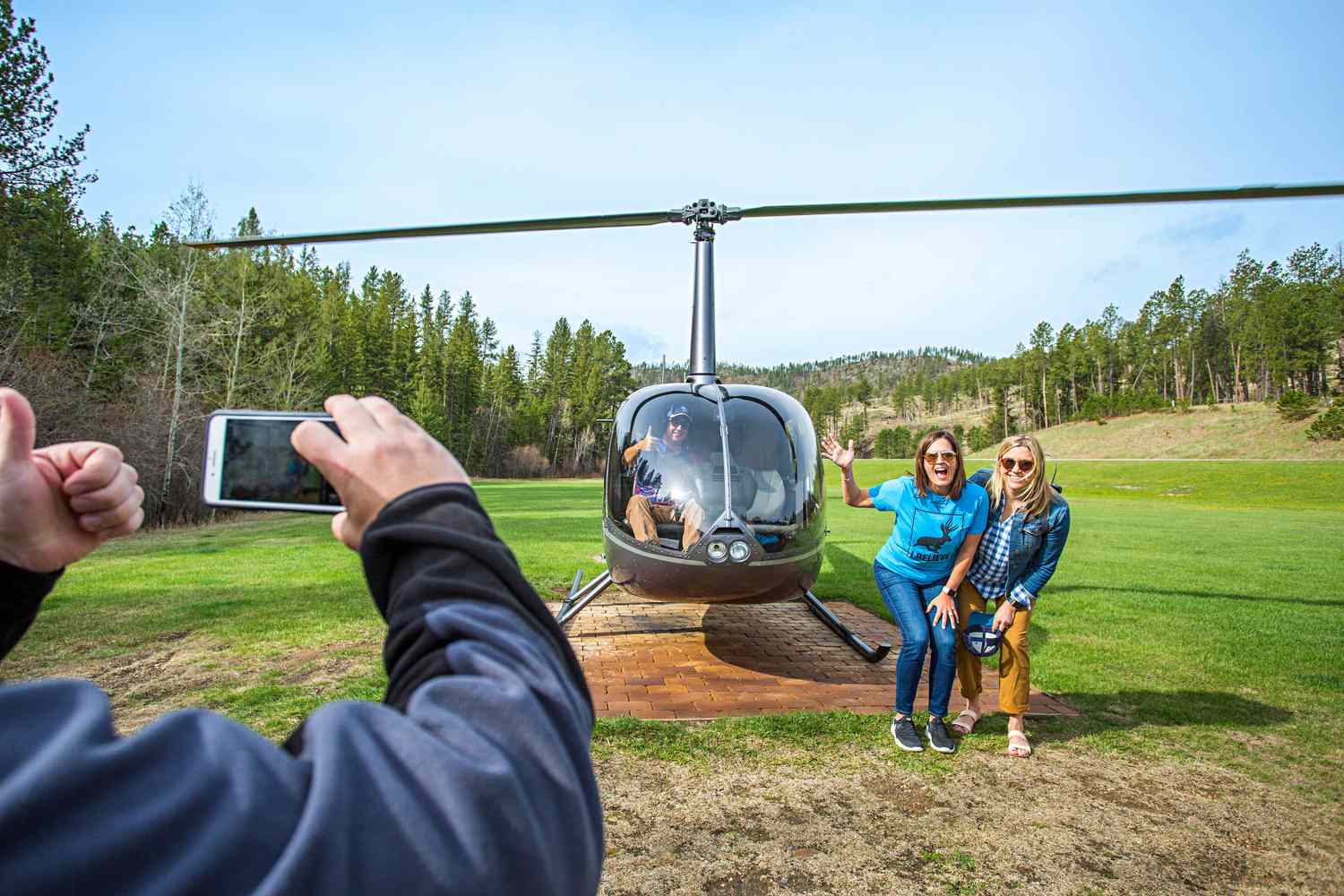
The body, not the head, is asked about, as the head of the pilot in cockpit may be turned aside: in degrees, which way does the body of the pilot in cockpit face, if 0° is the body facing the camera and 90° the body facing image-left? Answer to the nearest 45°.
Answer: approximately 0°

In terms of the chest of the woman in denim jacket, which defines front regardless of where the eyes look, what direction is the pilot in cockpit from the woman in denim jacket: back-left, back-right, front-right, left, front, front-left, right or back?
right

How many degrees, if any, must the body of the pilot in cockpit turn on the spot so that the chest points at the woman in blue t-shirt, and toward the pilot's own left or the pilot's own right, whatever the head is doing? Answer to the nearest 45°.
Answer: approximately 90° to the pilot's own left

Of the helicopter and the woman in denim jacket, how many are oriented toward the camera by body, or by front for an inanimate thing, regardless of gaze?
2

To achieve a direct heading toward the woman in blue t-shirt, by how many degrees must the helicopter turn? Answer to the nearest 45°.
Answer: approximately 90° to its left

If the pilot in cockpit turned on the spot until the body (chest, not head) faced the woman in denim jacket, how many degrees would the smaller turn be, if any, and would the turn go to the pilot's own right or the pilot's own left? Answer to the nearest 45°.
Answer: approximately 90° to the pilot's own left
